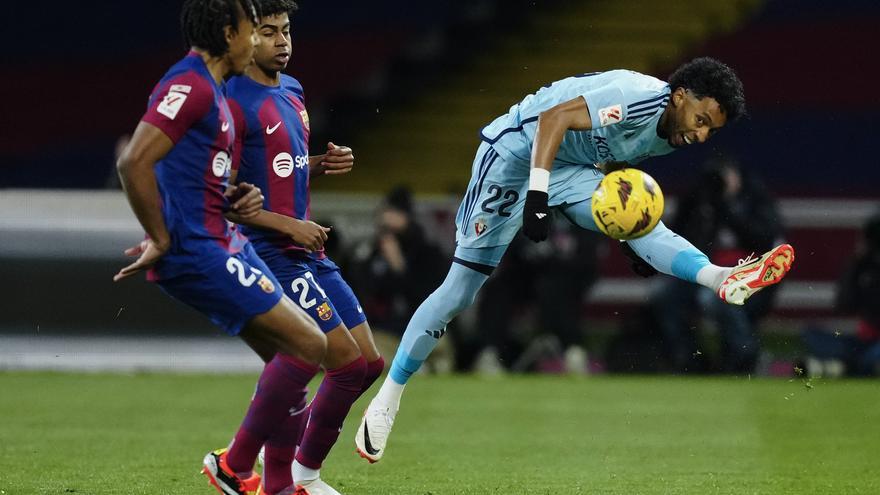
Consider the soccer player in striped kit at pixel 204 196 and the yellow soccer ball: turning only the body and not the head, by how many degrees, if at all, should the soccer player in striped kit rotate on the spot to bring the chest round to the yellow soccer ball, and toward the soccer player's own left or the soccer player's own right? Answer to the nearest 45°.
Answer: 0° — they already face it

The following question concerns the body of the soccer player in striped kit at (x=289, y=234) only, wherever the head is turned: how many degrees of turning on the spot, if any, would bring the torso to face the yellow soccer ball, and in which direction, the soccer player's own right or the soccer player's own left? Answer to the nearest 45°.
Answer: approximately 45° to the soccer player's own left

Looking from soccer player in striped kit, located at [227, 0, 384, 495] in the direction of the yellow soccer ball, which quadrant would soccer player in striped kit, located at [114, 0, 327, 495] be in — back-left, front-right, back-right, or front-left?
back-right

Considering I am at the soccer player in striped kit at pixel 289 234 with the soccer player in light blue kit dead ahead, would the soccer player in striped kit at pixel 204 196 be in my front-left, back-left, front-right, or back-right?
back-right

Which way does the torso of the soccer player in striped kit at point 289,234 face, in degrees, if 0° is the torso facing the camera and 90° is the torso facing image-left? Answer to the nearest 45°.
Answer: approximately 315°

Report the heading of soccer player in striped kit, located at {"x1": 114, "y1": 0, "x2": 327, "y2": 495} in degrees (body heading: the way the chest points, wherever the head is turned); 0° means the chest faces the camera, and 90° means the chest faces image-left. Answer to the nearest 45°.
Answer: approximately 270°

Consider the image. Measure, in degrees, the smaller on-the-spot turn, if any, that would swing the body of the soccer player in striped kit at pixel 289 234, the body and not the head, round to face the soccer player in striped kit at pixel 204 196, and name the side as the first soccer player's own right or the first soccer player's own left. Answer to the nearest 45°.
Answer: approximately 90° to the first soccer player's own right
